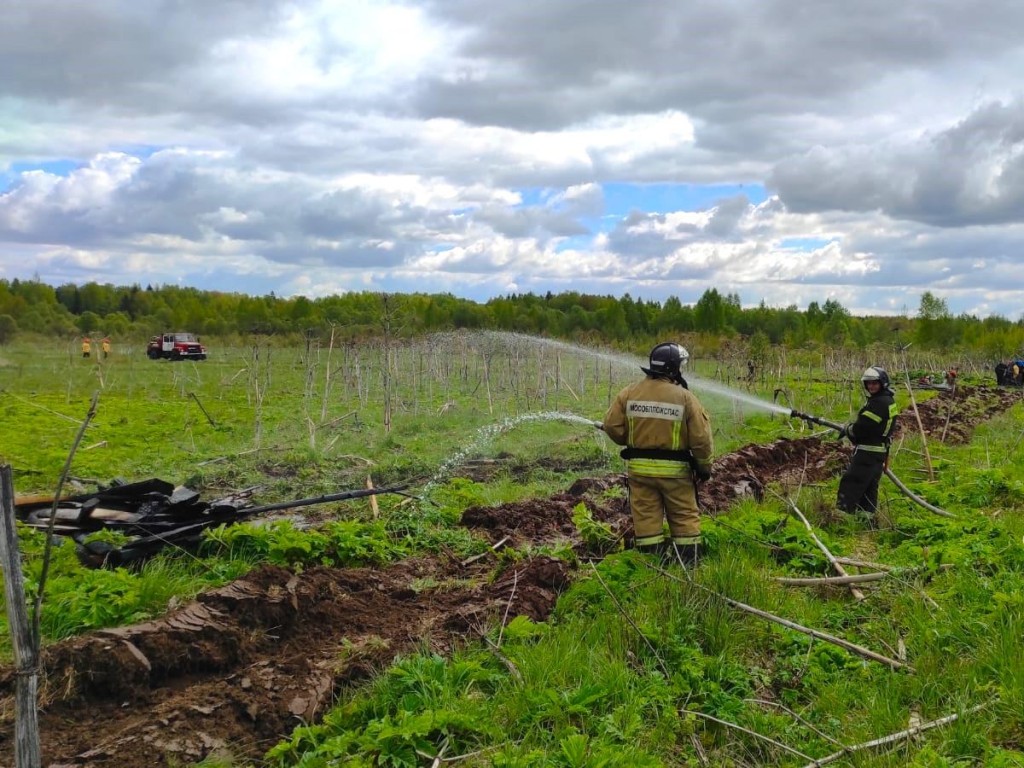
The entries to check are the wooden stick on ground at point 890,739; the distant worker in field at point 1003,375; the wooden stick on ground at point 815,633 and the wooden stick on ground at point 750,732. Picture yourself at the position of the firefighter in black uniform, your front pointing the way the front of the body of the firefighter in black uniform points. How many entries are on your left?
3

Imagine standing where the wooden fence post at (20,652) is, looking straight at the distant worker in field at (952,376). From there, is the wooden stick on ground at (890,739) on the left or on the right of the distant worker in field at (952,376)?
right

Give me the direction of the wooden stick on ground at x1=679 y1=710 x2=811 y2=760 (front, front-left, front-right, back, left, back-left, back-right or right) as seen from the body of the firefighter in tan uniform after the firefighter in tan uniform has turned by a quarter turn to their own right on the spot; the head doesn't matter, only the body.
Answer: right

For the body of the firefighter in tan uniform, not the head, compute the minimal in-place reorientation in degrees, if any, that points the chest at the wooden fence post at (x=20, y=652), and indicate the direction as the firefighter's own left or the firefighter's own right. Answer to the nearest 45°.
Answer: approximately 135° to the firefighter's own left

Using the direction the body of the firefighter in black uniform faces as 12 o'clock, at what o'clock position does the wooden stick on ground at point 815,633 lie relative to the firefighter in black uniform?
The wooden stick on ground is roughly at 9 o'clock from the firefighter in black uniform.

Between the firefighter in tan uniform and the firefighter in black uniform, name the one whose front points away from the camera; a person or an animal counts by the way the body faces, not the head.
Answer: the firefighter in tan uniform

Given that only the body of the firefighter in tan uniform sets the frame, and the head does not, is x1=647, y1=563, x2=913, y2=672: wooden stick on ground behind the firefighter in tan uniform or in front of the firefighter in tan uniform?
behind

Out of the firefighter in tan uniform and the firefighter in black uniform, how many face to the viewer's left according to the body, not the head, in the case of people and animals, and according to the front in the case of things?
1

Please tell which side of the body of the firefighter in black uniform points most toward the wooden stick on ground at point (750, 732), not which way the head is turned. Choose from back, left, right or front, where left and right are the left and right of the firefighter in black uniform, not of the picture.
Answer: left

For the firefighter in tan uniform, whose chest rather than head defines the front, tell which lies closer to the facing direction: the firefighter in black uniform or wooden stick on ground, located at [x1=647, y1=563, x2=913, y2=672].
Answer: the firefighter in black uniform

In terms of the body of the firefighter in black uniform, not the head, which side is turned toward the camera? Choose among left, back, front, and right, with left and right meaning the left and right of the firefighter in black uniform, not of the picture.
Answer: left

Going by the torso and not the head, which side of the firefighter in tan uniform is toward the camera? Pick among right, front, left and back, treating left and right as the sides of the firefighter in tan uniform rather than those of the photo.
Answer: back

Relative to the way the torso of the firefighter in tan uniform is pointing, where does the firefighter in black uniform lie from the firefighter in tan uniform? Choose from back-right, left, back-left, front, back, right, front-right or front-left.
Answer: front-right

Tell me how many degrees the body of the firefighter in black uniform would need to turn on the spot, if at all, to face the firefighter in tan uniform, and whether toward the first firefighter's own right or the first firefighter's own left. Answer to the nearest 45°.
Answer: approximately 45° to the first firefighter's own left

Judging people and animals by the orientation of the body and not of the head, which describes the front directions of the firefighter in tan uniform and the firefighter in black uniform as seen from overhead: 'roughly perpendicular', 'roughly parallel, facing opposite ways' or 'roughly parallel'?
roughly perpendicular

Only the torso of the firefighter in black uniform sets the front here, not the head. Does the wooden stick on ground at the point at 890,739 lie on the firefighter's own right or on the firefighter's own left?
on the firefighter's own left
